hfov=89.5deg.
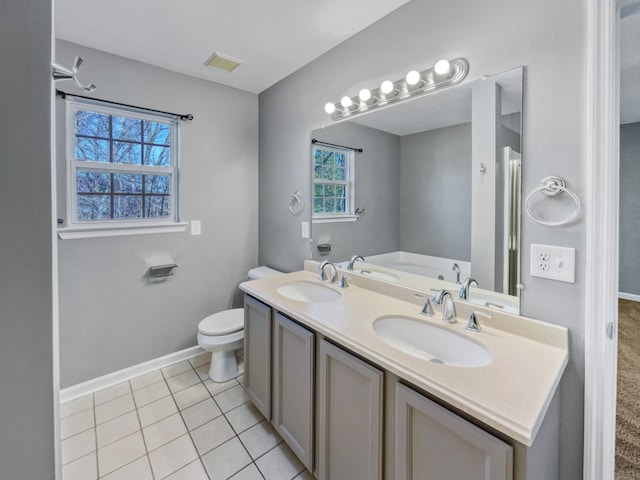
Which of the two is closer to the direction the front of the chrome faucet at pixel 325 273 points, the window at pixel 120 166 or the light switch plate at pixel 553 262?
the window

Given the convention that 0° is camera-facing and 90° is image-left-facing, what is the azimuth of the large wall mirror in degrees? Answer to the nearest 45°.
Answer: approximately 45°
